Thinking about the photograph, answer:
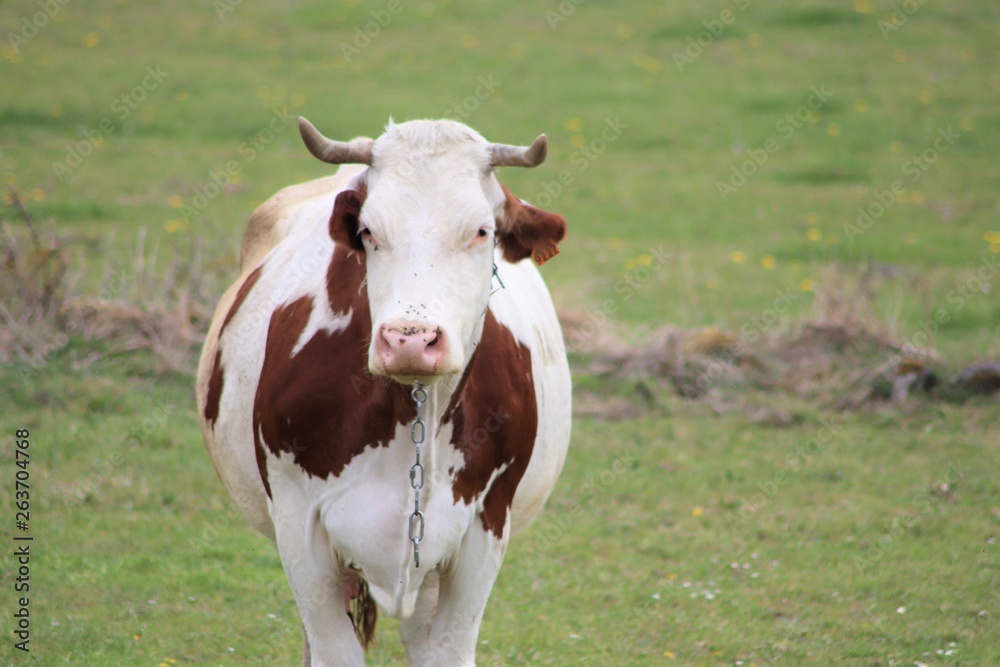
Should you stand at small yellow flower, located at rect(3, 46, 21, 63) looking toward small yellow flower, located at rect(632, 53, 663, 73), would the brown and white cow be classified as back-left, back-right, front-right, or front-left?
front-right

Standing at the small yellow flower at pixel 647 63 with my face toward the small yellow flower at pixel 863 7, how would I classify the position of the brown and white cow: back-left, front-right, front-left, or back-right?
back-right

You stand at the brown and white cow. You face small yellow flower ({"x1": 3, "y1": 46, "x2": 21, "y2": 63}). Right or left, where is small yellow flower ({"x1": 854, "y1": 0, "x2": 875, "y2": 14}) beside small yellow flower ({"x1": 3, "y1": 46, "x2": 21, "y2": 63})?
right

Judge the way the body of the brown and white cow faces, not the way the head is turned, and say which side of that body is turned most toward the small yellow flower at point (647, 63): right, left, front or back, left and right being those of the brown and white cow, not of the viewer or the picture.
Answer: back

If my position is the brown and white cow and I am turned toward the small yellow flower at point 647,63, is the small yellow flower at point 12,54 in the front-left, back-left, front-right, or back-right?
front-left

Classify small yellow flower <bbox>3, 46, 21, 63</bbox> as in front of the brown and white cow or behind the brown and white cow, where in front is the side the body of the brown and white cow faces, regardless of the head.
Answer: behind

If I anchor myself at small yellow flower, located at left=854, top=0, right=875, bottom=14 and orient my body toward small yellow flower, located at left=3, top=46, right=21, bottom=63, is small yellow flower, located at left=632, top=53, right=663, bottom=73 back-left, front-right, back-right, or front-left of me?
front-left

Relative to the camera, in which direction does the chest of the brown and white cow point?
toward the camera

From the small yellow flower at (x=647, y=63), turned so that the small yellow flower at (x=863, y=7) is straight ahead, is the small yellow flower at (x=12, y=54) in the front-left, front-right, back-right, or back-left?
back-left

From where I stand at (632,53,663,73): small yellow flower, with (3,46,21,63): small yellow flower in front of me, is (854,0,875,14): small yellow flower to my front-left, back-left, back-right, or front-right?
back-right

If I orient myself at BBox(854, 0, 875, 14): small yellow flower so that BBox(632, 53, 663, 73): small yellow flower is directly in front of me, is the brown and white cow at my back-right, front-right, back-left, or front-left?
front-left

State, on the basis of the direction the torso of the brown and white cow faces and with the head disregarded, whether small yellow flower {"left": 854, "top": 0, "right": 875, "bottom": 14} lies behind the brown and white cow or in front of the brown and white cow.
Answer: behind
